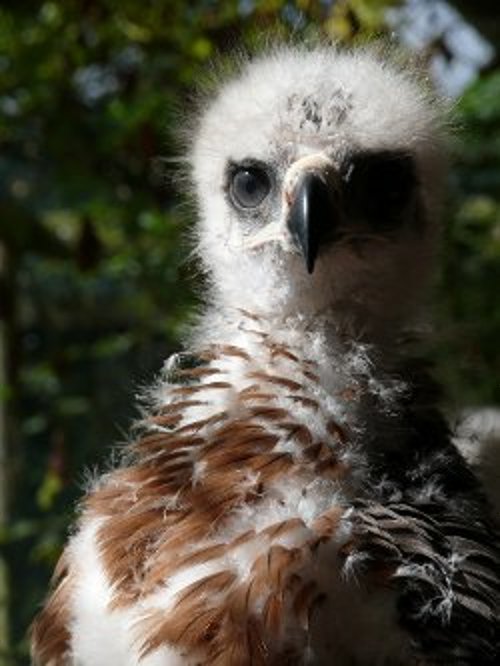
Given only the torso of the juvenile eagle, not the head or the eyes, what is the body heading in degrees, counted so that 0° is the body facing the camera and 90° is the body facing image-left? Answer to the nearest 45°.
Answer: approximately 0°
